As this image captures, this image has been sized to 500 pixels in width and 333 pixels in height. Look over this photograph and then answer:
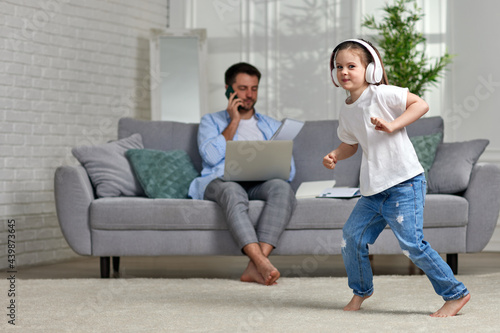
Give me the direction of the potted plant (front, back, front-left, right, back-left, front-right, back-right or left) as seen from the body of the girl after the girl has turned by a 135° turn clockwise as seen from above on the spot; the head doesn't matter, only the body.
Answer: front

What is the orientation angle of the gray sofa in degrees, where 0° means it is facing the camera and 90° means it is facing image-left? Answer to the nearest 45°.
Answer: approximately 0°

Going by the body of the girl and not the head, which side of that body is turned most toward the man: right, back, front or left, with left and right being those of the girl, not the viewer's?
right

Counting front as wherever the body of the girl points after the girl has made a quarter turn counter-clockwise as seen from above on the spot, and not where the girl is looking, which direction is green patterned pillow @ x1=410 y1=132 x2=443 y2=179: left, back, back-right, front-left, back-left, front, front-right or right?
back-left

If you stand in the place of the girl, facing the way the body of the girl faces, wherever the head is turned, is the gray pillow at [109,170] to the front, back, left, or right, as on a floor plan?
right

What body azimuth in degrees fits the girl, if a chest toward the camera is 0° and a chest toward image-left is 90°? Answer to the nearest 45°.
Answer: approximately 45°
